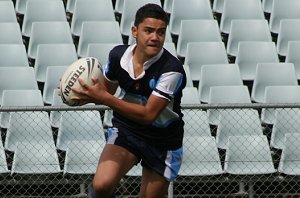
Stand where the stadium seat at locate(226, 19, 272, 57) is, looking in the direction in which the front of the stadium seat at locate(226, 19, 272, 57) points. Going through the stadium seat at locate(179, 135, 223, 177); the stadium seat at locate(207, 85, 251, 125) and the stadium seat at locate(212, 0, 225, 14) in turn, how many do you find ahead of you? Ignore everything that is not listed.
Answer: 2

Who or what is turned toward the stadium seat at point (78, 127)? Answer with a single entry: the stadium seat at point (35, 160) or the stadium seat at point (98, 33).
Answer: the stadium seat at point (98, 33)

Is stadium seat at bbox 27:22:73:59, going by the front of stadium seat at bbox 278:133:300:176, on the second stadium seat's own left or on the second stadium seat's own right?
on the second stadium seat's own right

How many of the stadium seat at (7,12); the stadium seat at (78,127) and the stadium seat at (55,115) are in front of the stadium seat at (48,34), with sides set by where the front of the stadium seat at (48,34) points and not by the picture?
2

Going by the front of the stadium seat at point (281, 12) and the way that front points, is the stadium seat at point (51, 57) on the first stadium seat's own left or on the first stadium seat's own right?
on the first stadium seat's own right

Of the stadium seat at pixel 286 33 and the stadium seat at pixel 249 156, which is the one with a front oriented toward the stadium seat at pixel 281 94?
the stadium seat at pixel 286 33
